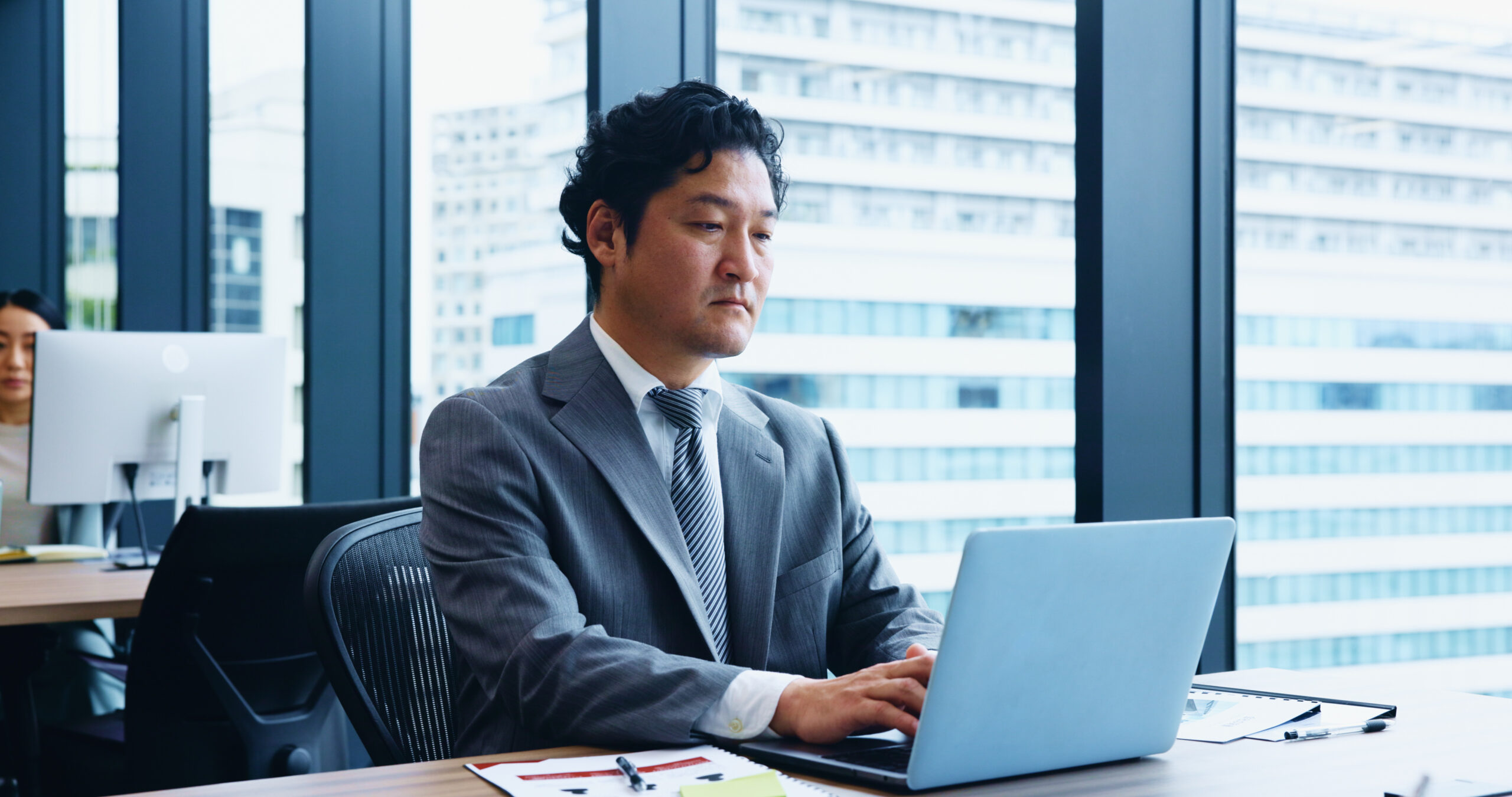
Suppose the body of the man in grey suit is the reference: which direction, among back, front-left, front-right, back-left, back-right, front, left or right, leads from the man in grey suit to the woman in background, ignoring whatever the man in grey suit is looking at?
back

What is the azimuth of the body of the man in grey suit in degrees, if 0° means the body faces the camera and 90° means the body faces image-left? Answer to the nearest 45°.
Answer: approximately 315°

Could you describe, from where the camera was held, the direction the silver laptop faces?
facing away from the viewer and to the left of the viewer

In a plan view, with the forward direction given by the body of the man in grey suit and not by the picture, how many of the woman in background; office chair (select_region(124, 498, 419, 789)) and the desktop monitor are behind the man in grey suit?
3

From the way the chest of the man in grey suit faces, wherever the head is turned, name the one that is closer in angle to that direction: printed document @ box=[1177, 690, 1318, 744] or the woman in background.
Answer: the printed document

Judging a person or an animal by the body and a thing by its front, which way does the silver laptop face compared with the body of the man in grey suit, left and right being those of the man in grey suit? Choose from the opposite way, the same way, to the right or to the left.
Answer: the opposite way

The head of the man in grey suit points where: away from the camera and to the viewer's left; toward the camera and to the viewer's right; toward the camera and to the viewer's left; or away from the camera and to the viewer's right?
toward the camera and to the viewer's right

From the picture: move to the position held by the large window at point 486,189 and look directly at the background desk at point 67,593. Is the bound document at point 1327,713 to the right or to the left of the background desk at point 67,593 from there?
left

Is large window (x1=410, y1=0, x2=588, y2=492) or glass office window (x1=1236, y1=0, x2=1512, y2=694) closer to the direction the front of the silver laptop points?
the large window

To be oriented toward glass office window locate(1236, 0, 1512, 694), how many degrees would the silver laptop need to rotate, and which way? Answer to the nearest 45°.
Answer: approximately 90° to its right

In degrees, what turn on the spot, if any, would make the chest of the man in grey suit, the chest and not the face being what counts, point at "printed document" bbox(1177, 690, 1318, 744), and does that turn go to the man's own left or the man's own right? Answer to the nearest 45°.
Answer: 0° — they already face it

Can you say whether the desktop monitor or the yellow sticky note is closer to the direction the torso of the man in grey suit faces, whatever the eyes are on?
the yellow sticky note

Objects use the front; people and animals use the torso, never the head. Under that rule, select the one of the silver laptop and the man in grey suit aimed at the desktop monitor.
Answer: the silver laptop
